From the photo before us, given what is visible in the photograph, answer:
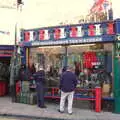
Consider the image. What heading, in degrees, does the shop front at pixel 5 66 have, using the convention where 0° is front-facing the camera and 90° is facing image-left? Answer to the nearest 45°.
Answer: approximately 315°
